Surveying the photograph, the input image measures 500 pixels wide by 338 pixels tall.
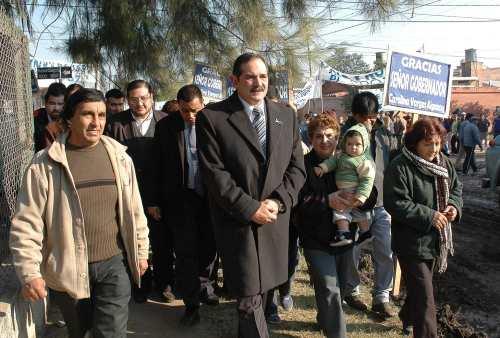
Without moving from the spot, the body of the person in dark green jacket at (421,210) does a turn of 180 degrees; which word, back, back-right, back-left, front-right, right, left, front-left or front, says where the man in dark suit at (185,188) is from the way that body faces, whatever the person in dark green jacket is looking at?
front-left

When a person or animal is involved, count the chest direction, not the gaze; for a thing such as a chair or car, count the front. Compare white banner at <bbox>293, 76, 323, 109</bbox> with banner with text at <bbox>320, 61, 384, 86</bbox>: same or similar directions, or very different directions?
same or similar directions

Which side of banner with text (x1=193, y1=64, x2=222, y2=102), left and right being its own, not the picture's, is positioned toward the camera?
front

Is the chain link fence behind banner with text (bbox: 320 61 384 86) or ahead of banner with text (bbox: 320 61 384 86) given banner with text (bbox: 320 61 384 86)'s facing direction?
ahead

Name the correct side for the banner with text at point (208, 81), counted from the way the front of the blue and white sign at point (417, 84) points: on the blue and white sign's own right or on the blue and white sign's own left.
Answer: on the blue and white sign's own right

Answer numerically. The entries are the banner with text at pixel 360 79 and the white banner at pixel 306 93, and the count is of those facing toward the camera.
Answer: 2

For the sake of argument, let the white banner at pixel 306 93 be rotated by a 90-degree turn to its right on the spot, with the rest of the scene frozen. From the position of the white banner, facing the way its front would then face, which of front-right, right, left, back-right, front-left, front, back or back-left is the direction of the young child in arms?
left

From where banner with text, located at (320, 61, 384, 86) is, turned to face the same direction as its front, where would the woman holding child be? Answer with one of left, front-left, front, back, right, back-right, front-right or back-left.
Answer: front

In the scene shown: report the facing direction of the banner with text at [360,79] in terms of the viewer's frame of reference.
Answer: facing the viewer

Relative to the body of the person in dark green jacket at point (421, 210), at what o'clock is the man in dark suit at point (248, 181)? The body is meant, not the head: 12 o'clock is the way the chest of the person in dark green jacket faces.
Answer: The man in dark suit is roughly at 3 o'clock from the person in dark green jacket.

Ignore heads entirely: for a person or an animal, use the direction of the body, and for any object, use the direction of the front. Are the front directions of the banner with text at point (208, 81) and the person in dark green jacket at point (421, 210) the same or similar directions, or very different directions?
same or similar directions

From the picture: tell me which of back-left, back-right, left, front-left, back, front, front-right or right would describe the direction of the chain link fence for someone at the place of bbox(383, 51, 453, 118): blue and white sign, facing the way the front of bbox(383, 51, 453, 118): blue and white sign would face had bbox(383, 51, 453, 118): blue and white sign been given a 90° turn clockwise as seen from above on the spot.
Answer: front-left

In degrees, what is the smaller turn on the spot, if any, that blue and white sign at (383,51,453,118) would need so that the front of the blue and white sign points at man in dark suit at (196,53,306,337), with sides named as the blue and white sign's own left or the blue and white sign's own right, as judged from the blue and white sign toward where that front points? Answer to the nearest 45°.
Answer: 0° — it already faces them

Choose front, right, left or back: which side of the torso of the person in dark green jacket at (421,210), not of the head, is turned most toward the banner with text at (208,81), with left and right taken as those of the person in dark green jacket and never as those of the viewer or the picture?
back

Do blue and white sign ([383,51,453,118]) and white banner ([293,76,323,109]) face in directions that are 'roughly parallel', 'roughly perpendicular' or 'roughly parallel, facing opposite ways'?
roughly parallel
